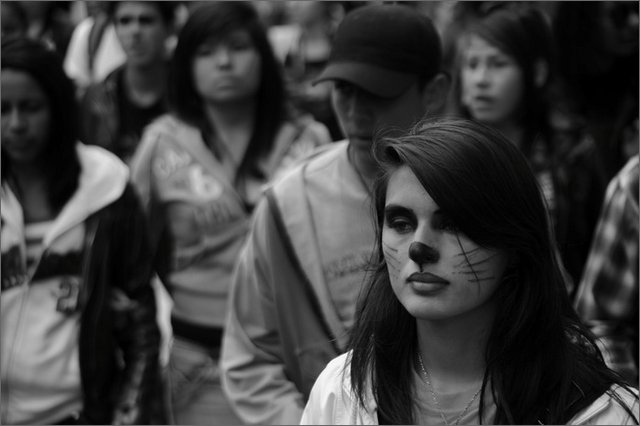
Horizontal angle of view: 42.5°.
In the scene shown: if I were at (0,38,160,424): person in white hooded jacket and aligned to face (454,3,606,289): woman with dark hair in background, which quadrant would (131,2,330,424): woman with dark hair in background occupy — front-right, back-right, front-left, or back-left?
front-left

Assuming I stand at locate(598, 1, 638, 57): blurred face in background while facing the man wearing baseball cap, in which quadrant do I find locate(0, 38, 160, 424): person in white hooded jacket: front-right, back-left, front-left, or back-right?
front-right

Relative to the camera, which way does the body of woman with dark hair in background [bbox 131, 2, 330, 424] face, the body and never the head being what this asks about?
toward the camera

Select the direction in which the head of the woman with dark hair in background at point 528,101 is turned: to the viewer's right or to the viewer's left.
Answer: to the viewer's left

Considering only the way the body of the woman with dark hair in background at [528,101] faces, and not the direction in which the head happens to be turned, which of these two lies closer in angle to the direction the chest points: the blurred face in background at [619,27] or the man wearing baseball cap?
the man wearing baseball cap

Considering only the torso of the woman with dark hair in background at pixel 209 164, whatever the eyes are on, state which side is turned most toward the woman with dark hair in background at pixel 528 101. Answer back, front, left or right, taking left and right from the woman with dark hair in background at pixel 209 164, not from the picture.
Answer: left

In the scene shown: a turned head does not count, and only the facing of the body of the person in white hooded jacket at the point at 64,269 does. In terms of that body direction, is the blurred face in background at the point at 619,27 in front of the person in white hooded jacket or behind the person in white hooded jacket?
behind

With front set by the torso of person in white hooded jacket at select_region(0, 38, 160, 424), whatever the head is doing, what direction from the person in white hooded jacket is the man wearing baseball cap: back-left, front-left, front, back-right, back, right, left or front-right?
left

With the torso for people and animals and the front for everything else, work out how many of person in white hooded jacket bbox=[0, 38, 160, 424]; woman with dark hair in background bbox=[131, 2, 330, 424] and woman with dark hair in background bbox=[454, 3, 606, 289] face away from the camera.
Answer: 0

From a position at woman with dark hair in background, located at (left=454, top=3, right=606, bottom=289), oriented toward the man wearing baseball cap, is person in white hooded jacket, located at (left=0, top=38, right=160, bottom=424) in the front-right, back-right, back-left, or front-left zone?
front-right

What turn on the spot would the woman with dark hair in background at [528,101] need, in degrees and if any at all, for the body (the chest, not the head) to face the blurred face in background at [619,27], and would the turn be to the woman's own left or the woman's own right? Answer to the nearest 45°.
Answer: approximately 180°

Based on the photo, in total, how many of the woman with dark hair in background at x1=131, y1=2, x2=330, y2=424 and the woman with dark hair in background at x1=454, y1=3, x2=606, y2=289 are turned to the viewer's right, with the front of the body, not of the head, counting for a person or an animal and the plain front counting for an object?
0

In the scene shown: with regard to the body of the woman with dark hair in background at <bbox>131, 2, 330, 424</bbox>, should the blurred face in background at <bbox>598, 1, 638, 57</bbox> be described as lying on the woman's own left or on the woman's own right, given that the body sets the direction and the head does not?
on the woman's own left

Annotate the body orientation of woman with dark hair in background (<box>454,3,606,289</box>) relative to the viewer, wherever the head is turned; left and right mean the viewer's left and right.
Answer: facing the viewer and to the left of the viewer

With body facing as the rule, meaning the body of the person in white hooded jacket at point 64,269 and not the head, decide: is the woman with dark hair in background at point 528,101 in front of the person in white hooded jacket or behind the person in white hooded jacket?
behind
